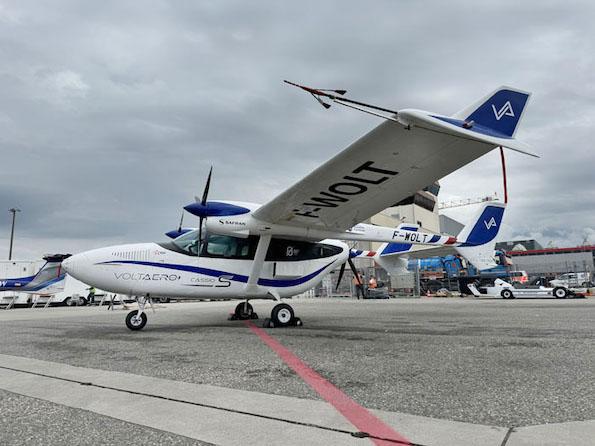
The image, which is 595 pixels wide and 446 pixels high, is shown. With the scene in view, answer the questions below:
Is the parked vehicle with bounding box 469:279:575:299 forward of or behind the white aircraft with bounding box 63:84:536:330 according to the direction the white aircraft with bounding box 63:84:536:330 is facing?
behind

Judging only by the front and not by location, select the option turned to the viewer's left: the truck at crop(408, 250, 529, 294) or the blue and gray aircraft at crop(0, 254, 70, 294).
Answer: the blue and gray aircraft

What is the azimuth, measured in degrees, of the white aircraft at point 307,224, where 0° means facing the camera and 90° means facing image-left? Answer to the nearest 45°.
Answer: approximately 45°

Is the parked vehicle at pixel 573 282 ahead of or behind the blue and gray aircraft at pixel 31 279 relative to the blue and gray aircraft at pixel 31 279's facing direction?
behind

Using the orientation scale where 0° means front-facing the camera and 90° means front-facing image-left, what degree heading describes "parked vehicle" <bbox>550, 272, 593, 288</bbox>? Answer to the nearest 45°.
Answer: approximately 90°

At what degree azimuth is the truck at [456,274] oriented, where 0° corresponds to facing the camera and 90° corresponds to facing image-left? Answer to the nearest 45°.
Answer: approximately 270°

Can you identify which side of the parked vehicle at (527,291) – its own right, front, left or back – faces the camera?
left

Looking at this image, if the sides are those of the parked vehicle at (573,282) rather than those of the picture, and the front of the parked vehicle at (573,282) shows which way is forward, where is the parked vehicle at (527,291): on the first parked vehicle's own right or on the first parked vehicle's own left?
on the first parked vehicle's own left

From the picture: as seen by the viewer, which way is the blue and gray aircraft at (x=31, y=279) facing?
to the viewer's left
